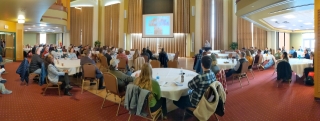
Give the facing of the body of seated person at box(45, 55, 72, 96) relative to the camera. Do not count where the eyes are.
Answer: to the viewer's right

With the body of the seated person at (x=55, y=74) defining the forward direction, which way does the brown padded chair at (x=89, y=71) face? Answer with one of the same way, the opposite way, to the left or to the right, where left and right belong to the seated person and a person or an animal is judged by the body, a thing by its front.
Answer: to the left

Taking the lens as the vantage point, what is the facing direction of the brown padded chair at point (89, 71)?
facing away from the viewer

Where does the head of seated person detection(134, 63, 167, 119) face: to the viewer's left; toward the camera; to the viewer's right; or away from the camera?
away from the camera

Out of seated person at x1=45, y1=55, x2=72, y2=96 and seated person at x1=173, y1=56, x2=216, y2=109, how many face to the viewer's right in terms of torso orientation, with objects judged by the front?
1

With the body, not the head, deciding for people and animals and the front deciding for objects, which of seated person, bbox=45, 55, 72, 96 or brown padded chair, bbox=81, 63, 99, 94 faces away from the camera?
the brown padded chair

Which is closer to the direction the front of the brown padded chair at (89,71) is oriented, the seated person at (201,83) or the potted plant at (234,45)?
the potted plant

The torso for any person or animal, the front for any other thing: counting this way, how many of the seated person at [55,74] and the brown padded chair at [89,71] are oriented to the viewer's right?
1

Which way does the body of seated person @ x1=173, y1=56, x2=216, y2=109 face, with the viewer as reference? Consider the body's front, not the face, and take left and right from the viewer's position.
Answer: facing away from the viewer and to the left of the viewer

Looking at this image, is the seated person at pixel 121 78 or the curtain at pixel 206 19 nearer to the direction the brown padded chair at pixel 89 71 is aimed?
the curtain
